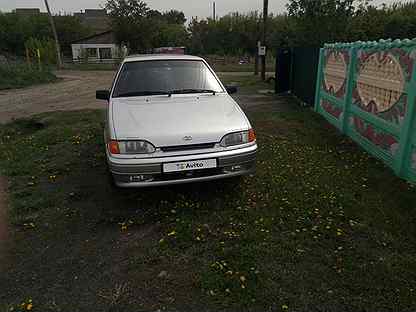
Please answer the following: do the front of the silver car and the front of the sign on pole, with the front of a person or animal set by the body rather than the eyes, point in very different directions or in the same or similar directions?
same or similar directions

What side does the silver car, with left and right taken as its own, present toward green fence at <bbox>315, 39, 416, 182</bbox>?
left

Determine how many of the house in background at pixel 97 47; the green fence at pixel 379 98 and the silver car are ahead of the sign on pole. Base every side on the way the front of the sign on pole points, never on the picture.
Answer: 2

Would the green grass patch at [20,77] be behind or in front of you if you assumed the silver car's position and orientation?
behind

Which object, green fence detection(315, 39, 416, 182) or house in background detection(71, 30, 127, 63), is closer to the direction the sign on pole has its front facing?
the green fence

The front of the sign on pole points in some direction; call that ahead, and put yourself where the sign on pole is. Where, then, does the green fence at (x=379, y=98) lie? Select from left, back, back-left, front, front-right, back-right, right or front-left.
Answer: front

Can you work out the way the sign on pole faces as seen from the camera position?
facing the viewer

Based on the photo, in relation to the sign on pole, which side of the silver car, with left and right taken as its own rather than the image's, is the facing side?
back

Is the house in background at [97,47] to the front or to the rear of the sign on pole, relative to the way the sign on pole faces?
to the rear

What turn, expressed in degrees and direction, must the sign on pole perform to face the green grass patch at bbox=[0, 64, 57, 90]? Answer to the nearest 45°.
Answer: approximately 90° to its right

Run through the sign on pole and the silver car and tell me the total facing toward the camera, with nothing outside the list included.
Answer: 2
